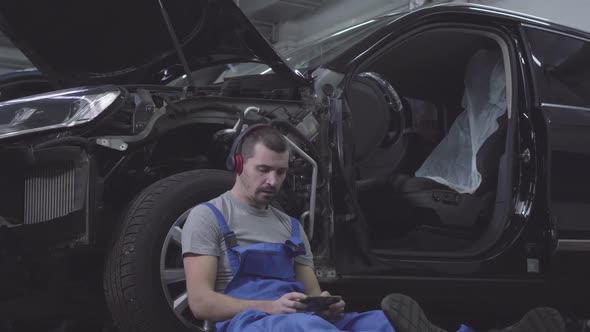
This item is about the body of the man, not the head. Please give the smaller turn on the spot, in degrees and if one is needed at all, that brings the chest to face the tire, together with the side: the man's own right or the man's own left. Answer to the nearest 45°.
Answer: approximately 180°

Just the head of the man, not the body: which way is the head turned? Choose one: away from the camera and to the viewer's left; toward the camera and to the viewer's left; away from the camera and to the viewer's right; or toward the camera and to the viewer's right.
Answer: toward the camera and to the viewer's right

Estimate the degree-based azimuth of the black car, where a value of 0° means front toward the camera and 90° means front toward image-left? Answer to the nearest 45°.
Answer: approximately 45°

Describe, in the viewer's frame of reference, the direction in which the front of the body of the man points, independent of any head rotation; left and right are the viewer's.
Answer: facing the viewer and to the right of the viewer

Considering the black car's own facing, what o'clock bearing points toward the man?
The man is roughly at 11 o'clock from the black car.

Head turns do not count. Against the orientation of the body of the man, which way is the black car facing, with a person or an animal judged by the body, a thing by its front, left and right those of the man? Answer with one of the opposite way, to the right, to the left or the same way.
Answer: to the right

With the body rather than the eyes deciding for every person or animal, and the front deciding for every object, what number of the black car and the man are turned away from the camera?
0
